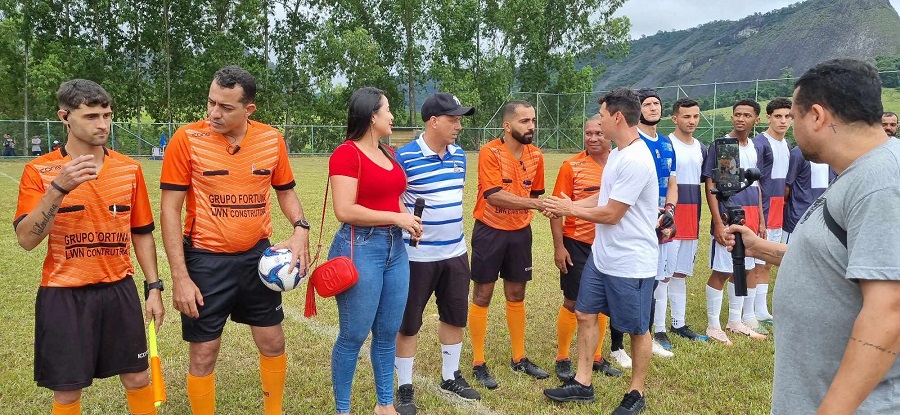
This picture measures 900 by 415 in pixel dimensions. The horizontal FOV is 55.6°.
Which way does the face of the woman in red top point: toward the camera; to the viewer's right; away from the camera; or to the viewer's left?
to the viewer's right

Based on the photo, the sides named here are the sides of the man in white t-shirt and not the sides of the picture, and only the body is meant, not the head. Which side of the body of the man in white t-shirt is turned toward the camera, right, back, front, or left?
left

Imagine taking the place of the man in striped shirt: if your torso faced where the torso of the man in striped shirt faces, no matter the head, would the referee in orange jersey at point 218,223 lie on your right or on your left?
on your right

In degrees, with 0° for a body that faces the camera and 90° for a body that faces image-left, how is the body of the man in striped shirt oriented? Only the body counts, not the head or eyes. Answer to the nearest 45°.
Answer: approximately 315°

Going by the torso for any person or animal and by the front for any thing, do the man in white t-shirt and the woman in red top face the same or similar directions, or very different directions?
very different directions

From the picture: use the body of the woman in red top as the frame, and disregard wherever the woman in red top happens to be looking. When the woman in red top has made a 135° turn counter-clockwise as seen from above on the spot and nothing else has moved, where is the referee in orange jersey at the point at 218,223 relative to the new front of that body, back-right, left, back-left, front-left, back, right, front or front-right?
left

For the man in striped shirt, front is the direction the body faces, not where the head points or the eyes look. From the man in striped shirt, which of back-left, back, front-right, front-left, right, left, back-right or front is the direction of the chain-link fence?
back-left

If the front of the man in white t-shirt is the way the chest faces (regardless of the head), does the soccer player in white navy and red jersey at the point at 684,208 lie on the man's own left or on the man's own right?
on the man's own right

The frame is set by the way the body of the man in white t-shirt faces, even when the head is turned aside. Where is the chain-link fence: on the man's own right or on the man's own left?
on the man's own right

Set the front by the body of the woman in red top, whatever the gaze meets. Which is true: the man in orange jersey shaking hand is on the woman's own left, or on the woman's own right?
on the woman's own left

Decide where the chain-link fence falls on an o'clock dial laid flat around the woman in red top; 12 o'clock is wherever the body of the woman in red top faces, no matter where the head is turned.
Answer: The chain-link fence is roughly at 8 o'clock from the woman in red top.

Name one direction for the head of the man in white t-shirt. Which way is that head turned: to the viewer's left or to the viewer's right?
to the viewer's left
